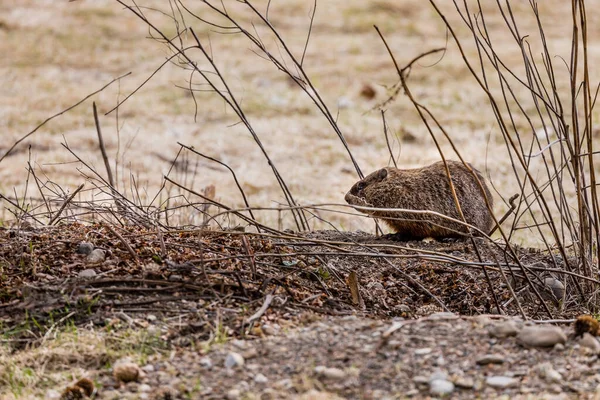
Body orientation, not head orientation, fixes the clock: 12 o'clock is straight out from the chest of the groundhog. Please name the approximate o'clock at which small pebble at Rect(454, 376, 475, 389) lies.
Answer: The small pebble is roughly at 9 o'clock from the groundhog.

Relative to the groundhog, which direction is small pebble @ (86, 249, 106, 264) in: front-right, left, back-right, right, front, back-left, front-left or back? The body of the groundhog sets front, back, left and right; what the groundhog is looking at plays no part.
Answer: front-left

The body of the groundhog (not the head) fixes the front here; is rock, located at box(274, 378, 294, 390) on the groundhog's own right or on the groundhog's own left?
on the groundhog's own left

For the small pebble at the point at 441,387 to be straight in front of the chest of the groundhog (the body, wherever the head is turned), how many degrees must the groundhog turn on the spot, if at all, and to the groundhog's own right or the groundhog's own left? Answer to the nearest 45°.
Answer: approximately 90° to the groundhog's own left

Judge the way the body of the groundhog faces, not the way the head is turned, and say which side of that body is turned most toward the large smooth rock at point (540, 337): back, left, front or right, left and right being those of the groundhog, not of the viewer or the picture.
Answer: left

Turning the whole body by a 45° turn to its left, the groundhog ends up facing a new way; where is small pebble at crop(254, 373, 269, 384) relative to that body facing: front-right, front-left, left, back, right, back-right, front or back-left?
front-left

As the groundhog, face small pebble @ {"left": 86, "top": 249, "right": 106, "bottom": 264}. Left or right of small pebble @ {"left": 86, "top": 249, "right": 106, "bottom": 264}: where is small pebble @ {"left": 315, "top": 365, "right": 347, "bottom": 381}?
left

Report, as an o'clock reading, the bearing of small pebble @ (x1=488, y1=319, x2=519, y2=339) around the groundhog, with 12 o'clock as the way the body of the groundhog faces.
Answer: The small pebble is roughly at 9 o'clock from the groundhog.

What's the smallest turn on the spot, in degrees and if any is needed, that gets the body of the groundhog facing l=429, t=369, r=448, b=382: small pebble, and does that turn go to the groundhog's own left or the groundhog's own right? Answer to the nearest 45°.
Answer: approximately 90° to the groundhog's own left

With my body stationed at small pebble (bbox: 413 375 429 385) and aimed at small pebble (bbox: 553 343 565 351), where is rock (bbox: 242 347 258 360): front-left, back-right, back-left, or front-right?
back-left

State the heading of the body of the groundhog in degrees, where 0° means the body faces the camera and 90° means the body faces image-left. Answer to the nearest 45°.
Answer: approximately 90°

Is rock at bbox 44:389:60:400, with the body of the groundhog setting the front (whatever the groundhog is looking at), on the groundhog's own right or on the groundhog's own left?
on the groundhog's own left

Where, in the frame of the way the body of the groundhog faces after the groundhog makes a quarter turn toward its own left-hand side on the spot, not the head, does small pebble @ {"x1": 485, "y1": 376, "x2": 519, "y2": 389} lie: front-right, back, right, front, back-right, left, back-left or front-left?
front

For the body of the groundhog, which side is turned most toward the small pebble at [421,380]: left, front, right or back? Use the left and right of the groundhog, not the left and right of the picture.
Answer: left

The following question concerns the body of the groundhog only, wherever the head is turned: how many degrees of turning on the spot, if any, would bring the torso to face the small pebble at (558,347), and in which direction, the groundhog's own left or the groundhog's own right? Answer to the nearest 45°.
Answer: approximately 90° to the groundhog's own left

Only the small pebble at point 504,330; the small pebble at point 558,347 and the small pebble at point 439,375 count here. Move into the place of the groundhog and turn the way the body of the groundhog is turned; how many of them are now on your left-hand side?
3
